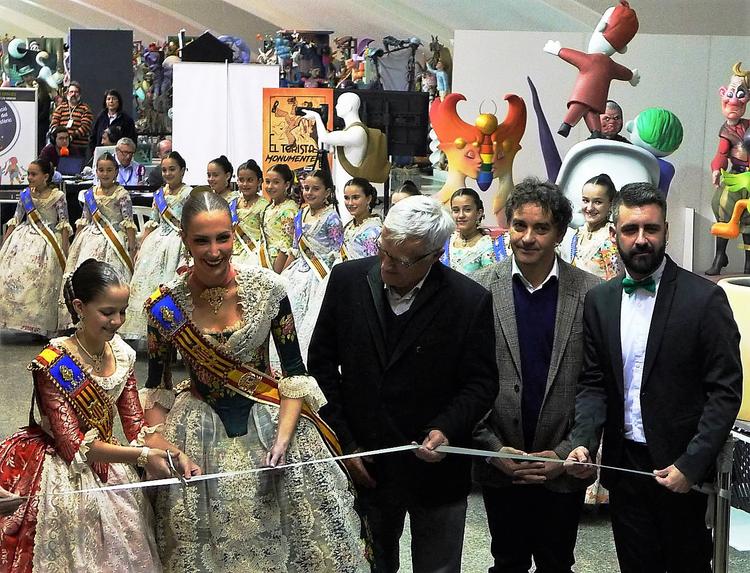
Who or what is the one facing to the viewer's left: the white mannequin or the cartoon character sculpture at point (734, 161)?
the white mannequin

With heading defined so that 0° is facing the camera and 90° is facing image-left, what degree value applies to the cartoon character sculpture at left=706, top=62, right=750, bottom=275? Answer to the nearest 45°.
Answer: approximately 0°

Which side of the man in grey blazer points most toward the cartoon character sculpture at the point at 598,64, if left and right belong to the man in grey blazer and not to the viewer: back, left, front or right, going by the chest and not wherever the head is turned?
back

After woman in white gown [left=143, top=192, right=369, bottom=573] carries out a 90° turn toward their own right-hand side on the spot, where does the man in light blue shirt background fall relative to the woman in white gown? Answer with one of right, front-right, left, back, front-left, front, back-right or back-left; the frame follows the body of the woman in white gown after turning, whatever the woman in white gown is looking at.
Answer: right

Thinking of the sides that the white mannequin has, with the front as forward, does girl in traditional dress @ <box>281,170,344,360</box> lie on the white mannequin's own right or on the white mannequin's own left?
on the white mannequin's own left

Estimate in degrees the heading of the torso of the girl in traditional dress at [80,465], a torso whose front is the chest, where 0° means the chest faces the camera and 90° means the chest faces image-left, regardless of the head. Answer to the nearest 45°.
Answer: approximately 315°

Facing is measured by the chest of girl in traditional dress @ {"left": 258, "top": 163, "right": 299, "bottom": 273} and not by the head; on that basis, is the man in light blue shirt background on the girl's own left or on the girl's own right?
on the girl's own right

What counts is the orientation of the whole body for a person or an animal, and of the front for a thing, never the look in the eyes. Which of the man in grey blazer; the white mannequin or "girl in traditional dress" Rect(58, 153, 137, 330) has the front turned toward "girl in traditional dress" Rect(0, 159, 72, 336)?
the white mannequin

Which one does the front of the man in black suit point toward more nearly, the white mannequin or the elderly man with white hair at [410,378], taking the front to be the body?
the elderly man with white hair

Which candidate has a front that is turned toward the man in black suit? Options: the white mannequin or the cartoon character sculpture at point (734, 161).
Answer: the cartoon character sculpture

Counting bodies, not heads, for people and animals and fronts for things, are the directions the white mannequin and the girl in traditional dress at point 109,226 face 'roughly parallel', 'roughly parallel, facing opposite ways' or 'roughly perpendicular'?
roughly perpendicular
